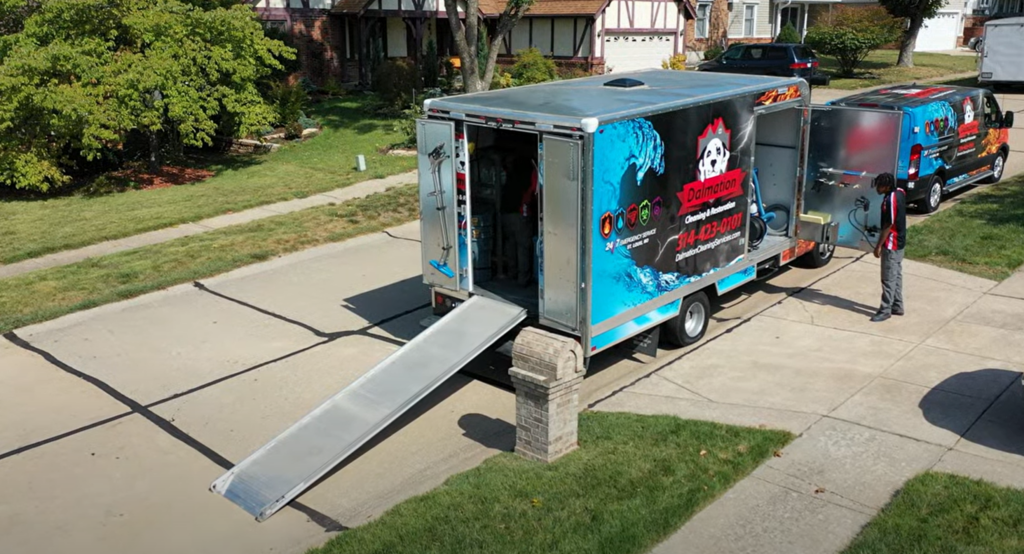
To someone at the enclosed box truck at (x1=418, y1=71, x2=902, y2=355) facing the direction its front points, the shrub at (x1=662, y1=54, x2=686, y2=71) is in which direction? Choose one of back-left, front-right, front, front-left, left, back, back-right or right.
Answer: front-left

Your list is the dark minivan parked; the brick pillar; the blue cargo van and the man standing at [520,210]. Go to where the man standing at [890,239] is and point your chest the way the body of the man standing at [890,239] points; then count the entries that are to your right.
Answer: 2

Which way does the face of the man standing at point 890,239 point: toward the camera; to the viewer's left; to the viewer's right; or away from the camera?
to the viewer's left

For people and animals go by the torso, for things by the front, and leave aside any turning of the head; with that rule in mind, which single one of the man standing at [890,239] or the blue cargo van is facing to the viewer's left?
the man standing

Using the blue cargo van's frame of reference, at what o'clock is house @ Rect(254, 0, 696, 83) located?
The house is roughly at 9 o'clock from the blue cargo van.

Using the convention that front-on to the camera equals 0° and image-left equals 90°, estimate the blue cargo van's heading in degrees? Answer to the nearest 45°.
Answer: approximately 225°

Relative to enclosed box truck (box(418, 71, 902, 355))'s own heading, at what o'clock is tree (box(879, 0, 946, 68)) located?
The tree is roughly at 11 o'clock from the enclosed box truck.

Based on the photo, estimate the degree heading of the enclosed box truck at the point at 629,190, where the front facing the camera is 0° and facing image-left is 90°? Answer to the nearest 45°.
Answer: approximately 225°

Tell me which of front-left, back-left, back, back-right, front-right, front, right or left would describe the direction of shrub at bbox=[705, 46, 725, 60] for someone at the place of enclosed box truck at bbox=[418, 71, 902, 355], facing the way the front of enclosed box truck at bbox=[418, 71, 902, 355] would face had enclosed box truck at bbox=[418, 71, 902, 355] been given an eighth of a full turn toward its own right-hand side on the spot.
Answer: left

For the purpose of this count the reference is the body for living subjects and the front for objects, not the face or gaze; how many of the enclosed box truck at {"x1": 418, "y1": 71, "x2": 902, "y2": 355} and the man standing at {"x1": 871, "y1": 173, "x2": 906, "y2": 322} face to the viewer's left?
1

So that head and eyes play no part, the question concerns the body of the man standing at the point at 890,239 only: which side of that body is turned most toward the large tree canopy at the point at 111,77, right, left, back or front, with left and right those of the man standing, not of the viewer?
front

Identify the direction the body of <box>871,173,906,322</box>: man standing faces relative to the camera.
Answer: to the viewer's left

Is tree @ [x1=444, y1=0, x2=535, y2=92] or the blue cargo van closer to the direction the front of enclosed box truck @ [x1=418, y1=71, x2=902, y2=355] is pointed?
the blue cargo van

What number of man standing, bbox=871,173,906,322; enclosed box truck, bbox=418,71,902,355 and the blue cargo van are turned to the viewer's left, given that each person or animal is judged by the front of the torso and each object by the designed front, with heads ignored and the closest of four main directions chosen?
1

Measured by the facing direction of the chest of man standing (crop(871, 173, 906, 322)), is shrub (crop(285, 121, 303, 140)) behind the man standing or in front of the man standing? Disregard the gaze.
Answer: in front

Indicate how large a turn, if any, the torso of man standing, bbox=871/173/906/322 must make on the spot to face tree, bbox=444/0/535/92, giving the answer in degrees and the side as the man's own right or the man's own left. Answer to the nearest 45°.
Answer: approximately 45° to the man's own right
